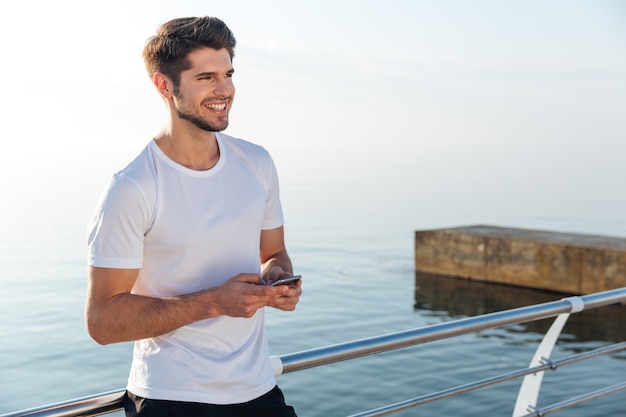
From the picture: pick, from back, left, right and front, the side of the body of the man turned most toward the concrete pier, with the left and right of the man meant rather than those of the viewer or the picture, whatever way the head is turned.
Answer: left

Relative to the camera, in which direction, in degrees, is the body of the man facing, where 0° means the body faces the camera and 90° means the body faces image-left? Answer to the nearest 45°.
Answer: approximately 315°
